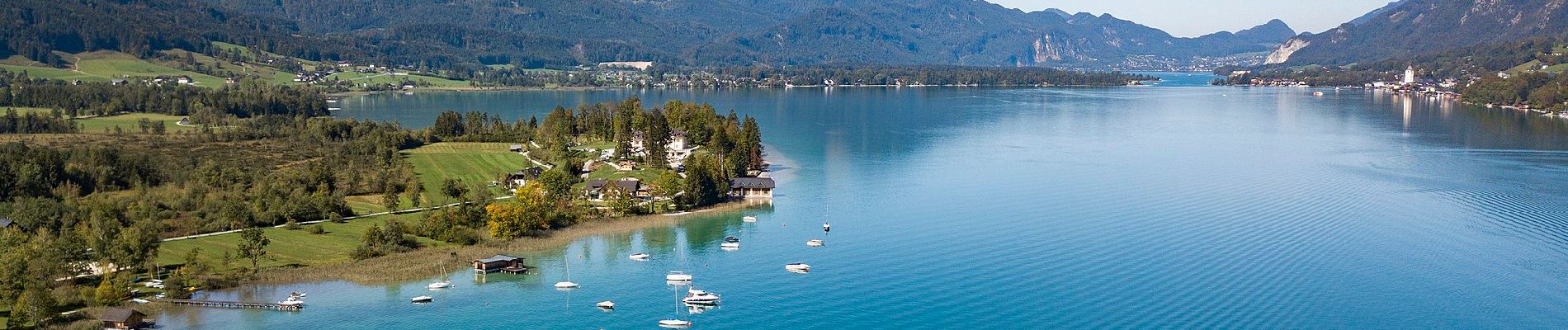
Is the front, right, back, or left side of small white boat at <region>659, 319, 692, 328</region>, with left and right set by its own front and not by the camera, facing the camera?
left

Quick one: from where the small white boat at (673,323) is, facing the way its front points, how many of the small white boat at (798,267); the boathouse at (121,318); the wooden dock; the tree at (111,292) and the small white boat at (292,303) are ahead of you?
4

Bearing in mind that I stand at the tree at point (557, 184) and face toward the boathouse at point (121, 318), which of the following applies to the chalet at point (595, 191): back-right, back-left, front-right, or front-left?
back-left

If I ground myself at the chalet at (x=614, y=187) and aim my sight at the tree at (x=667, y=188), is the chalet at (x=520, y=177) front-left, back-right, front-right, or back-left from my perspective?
back-left
